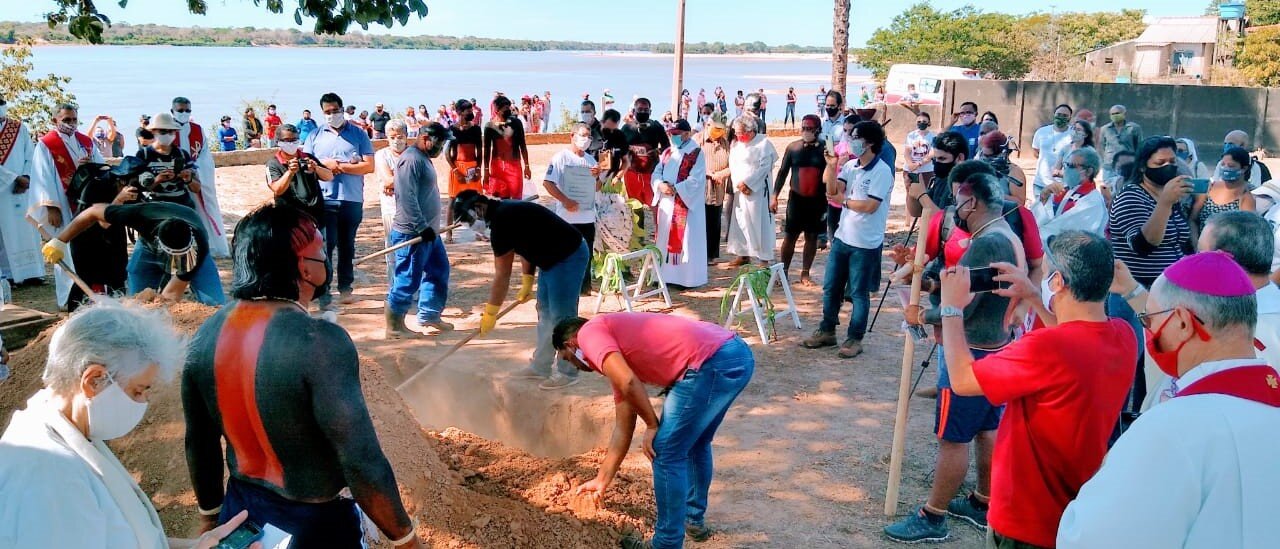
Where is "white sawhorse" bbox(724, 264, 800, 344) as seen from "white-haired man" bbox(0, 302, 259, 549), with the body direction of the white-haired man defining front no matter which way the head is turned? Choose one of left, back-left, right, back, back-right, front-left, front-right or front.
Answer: front-left

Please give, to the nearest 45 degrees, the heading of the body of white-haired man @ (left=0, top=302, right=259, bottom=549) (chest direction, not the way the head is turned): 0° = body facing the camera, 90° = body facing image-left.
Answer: approximately 270°

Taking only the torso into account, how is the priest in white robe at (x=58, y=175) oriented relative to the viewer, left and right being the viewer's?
facing the viewer and to the right of the viewer

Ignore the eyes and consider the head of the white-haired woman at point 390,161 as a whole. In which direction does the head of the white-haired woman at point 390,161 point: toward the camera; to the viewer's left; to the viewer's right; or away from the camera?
toward the camera

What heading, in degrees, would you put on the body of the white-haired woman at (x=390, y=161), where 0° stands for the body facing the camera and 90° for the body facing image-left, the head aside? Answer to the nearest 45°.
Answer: approximately 315°

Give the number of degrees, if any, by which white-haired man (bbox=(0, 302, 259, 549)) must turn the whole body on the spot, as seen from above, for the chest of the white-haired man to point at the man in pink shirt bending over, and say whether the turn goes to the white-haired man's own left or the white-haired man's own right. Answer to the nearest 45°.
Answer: approximately 45° to the white-haired man's own left

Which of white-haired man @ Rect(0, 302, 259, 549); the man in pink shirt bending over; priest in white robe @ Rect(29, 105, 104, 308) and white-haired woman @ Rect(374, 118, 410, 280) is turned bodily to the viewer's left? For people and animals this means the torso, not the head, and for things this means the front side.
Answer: the man in pink shirt bending over

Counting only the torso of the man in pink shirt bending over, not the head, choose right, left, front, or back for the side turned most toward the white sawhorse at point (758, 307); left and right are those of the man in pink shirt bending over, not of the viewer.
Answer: right

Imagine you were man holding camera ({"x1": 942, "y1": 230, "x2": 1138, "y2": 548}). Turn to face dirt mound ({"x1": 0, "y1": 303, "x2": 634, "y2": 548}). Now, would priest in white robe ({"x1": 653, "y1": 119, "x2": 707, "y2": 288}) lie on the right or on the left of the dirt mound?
right

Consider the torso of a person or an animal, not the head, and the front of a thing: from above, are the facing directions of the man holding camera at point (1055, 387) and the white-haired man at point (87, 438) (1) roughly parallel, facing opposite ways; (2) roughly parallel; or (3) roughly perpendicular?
roughly perpendicular

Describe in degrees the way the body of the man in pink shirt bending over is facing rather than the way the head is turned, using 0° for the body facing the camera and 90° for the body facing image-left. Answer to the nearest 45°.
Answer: approximately 90°

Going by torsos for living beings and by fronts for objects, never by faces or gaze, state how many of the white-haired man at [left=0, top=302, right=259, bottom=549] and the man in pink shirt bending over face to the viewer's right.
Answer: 1
